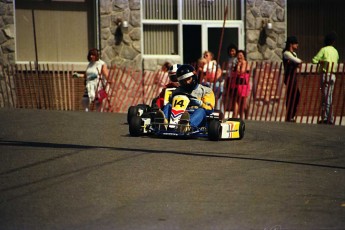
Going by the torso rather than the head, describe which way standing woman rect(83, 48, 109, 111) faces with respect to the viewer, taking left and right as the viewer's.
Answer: facing the viewer and to the left of the viewer

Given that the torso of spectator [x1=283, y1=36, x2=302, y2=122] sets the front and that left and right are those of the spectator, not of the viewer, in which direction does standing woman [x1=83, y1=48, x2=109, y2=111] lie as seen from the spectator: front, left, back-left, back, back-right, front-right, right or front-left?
back

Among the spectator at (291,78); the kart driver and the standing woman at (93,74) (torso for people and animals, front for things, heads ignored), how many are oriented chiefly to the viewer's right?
1

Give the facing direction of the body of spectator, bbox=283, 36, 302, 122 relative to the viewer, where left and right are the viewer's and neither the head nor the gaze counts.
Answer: facing to the right of the viewer

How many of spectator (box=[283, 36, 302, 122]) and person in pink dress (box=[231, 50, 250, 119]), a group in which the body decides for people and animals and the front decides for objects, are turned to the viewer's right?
1

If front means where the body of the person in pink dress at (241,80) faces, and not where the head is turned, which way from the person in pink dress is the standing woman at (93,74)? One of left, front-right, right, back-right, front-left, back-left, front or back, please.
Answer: front-right

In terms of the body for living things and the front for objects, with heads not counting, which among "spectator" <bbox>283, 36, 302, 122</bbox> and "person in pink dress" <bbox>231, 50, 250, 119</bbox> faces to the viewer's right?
the spectator

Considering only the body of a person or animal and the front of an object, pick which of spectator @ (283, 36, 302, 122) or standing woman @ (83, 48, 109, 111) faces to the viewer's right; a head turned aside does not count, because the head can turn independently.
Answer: the spectator
